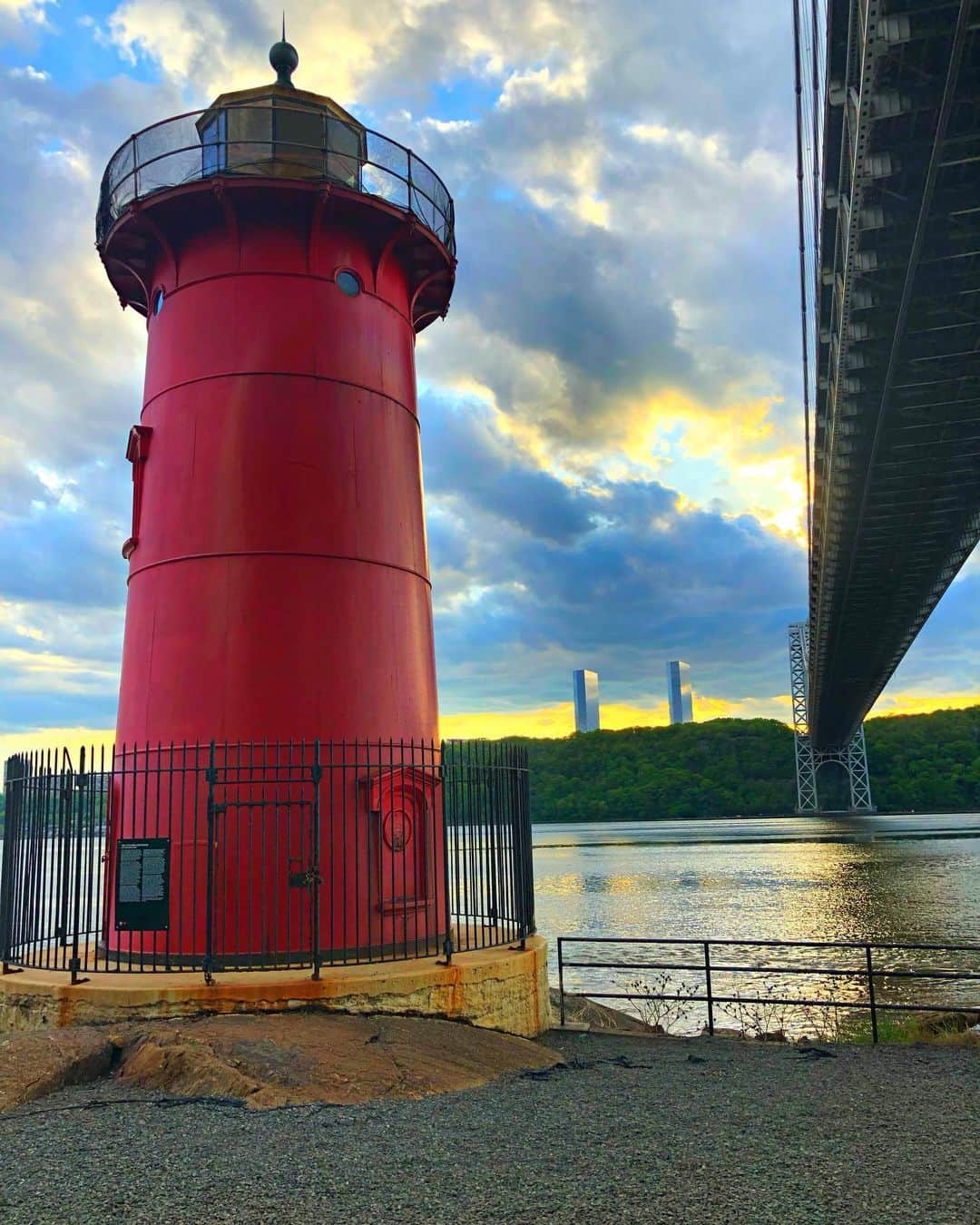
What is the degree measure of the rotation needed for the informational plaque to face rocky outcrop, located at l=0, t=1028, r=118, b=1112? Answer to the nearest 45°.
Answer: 0° — it already faces it

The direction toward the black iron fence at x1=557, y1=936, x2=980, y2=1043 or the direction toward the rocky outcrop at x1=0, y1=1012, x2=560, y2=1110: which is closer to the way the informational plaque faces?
the rocky outcrop

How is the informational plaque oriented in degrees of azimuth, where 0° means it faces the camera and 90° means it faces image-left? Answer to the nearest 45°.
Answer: approximately 0°

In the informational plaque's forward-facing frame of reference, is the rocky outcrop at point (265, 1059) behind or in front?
in front

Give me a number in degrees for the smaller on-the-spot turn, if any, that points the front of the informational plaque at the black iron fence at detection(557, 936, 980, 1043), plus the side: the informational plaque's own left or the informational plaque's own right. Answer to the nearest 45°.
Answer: approximately 135° to the informational plaque's own left

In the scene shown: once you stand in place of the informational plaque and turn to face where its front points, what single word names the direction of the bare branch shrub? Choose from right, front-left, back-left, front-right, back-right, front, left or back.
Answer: back-left
